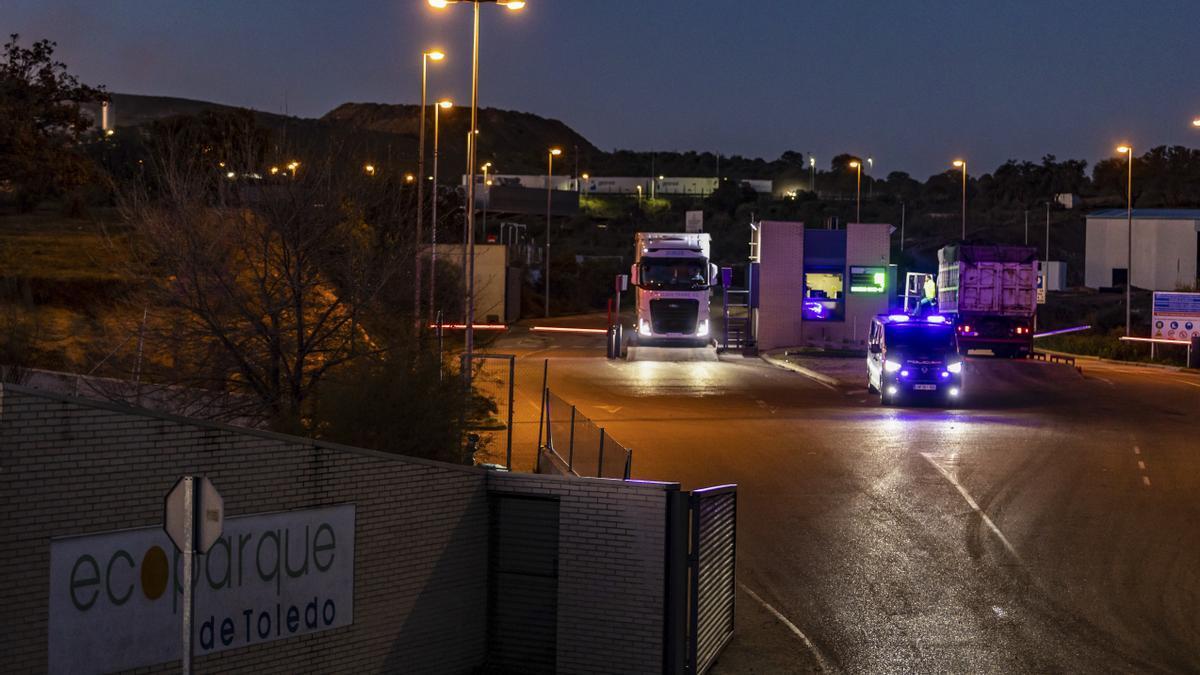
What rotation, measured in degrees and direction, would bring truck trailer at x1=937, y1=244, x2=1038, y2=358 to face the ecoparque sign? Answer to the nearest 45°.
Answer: approximately 180°

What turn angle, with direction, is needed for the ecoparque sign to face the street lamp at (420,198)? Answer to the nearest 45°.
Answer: approximately 135° to its left

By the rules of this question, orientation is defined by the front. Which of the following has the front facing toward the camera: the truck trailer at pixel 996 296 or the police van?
the police van

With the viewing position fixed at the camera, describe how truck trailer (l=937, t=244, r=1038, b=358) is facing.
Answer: facing away from the viewer

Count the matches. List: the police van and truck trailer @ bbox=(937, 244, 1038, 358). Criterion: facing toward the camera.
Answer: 1

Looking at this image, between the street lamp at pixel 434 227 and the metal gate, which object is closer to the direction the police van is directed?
the metal gate

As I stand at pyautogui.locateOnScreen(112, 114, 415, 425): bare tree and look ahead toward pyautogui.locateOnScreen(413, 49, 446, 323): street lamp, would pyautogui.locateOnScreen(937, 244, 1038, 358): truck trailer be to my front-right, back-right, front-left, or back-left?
front-right

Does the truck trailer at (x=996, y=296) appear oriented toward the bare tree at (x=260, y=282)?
no

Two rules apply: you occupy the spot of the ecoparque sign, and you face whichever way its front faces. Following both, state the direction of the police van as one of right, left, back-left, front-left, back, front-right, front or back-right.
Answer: left

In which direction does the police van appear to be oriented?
toward the camera

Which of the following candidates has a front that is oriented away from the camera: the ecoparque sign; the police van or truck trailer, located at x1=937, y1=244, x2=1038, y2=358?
the truck trailer

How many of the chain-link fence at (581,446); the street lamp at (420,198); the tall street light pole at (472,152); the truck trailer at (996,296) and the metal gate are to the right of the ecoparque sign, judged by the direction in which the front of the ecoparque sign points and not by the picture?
0

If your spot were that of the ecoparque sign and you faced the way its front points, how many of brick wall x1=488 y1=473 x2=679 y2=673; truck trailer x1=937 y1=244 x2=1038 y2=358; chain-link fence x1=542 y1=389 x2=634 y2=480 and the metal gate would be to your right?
0

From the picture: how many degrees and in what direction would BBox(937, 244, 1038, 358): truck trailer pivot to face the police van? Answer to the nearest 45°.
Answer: approximately 180°

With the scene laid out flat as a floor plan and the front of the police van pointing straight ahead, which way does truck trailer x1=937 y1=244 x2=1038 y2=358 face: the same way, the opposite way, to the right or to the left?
the opposite way

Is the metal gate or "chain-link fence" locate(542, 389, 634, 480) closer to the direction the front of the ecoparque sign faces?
the metal gate
